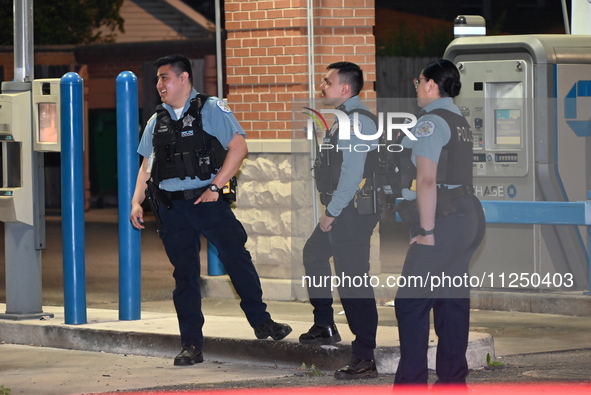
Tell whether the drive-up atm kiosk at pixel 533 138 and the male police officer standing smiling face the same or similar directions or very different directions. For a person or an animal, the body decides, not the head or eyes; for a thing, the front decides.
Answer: same or similar directions

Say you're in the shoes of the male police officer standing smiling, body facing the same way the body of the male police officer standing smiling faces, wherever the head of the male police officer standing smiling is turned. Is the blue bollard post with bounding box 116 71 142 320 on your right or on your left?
on your right

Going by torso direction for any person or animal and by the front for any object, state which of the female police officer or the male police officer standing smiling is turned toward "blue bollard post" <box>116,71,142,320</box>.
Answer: the female police officer

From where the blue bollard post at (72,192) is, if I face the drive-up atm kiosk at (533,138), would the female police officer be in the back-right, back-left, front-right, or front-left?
front-right

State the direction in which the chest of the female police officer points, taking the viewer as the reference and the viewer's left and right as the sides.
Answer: facing away from the viewer and to the left of the viewer

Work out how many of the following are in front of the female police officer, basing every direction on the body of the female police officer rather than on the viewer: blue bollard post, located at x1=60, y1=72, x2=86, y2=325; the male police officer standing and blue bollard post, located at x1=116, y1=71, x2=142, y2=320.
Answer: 3

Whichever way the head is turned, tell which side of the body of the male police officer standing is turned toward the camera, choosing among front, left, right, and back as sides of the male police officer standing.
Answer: left

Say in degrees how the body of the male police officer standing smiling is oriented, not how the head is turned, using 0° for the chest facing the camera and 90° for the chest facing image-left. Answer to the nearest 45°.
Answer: approximately 45°

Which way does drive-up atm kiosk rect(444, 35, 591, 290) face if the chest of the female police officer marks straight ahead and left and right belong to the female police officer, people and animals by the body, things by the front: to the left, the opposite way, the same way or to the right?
to the left

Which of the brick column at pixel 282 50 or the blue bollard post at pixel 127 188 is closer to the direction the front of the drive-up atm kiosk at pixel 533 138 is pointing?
the blue bollard post

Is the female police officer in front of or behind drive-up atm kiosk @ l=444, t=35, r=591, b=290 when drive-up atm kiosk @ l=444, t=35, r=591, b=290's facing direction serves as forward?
in front

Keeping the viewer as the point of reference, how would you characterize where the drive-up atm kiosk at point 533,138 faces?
facing the viewer and to the left of the viewer

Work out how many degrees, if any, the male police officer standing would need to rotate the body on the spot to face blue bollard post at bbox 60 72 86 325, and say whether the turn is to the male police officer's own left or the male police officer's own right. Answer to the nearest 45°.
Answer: approximately 45° to the male police officer's own right
